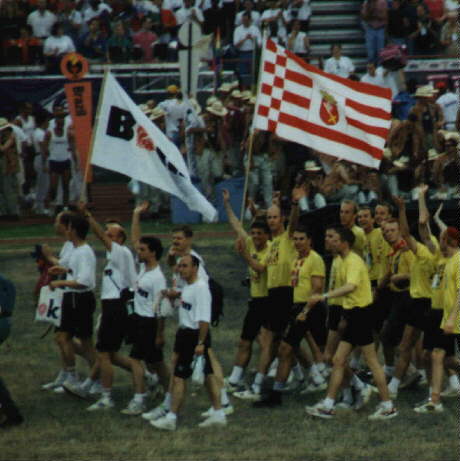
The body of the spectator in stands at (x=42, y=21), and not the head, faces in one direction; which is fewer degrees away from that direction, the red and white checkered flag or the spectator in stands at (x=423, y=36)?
the red and white checkered flag

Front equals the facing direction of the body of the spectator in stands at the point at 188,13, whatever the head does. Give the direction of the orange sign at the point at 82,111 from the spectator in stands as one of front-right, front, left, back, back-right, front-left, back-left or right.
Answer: front

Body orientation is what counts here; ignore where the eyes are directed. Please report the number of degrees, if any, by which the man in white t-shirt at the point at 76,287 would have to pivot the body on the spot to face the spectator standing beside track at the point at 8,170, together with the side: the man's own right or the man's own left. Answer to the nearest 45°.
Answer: approximately 90° to the man's own right

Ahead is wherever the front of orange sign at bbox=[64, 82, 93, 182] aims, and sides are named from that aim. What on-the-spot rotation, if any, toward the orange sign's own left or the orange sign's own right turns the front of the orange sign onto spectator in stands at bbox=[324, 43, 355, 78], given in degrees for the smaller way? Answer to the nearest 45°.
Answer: approximately 135° to the orange sign's own left

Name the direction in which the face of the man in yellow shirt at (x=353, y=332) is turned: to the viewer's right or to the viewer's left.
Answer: to the viewer's left

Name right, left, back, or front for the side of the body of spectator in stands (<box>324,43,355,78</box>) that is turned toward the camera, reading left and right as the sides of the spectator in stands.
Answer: front

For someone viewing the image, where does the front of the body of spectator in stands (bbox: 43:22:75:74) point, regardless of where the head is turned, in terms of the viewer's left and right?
facing the viewer

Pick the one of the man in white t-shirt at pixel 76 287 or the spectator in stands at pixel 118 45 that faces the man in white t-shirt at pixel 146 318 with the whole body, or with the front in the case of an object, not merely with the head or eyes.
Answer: the spectator in stands

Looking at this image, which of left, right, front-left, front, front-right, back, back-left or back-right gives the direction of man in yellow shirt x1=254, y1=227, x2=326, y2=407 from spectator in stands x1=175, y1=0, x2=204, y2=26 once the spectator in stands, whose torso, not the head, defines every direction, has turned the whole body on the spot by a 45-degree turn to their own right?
front-left

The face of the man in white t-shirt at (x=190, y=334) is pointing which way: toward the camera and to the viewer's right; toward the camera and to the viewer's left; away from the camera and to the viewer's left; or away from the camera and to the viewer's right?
toward the camera and to the viewer's left

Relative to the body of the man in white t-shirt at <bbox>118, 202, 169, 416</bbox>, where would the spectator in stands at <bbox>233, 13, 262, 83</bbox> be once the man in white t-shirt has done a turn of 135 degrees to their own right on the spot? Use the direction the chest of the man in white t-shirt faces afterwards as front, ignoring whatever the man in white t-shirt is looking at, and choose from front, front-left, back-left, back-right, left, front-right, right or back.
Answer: front

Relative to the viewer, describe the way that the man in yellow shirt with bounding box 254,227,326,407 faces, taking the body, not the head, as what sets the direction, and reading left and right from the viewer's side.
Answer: facing the viewer and to the left of the viewer

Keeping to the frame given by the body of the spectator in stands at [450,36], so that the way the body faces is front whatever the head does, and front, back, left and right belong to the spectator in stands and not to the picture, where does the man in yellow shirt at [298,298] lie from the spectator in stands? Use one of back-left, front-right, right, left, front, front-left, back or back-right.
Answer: front
